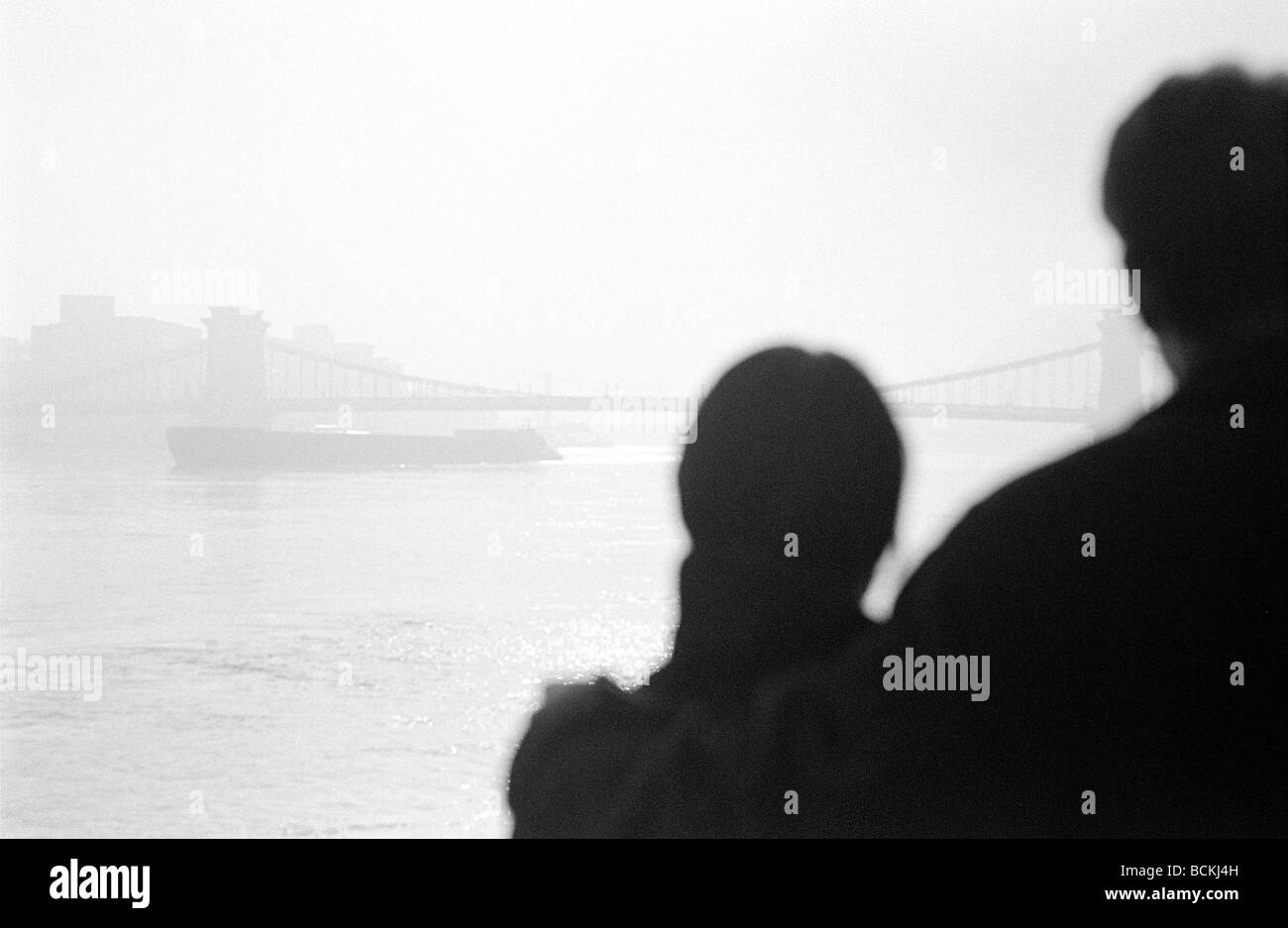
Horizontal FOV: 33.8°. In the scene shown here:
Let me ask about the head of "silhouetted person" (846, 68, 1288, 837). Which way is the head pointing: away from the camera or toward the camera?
away from the camera
